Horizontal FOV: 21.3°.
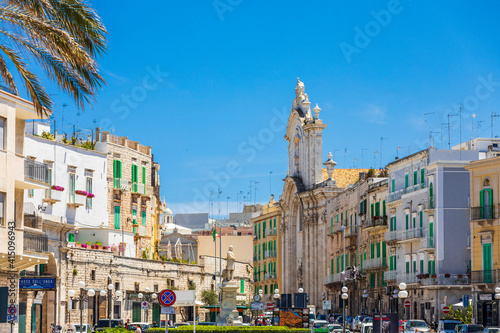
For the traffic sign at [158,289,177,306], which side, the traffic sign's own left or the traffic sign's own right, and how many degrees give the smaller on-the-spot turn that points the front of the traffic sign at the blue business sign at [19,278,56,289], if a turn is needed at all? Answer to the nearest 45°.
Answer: approximately 135° to the traffic sign's own right

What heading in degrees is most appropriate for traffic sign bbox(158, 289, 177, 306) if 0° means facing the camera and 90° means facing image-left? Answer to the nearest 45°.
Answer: approximately 0°

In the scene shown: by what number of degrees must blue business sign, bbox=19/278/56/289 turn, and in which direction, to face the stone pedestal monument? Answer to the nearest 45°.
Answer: approximately 135° to its left

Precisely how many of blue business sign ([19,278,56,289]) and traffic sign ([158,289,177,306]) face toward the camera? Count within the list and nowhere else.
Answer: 2
